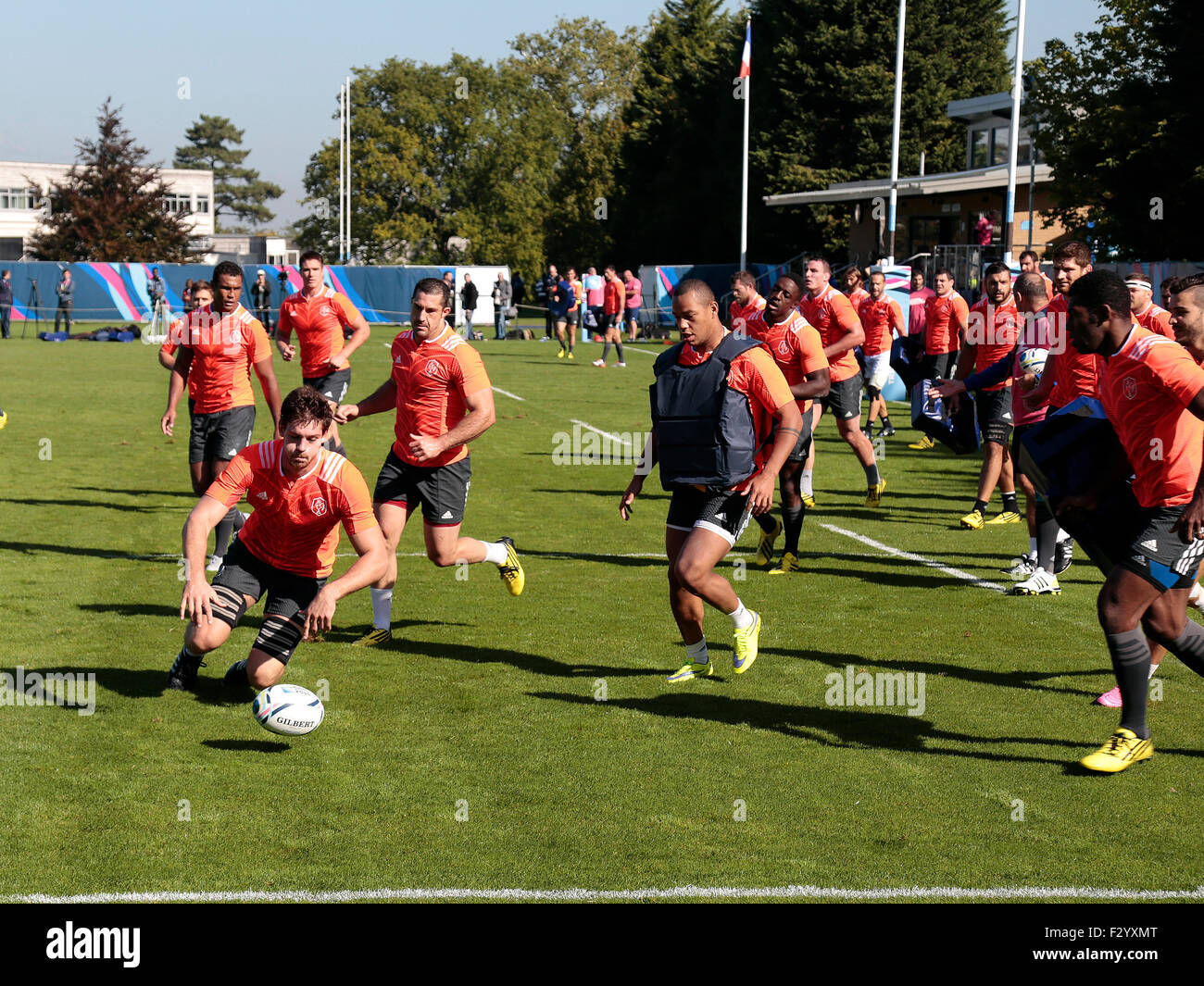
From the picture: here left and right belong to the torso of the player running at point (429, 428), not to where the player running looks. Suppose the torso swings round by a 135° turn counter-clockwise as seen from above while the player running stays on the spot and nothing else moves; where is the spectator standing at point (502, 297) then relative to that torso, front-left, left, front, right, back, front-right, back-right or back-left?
left

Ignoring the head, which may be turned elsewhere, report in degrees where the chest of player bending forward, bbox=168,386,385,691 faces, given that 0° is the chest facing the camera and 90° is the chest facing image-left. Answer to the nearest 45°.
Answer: approximately 0°

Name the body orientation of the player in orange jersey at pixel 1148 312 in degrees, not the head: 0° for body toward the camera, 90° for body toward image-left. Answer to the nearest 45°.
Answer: approximately 45°

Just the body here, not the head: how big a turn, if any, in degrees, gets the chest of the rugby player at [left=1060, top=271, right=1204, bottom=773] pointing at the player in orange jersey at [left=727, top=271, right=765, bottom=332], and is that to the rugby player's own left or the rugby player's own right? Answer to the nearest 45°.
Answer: approximately 90° to the rugby player's own right

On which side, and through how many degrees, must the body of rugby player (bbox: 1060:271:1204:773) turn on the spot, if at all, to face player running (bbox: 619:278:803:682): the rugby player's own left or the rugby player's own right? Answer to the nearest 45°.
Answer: approximately 45° to the rugby player's own right

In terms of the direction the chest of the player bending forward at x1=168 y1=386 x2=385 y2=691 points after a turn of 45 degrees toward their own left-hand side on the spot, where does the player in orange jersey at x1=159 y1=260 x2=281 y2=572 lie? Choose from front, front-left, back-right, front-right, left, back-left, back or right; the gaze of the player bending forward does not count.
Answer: back-left

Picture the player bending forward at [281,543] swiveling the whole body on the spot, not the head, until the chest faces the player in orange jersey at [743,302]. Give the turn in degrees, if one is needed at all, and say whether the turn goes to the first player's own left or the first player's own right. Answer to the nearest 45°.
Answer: approximately 135° to the first player's own left
